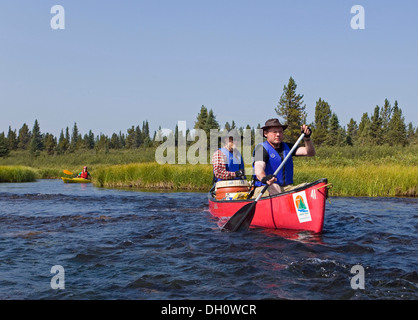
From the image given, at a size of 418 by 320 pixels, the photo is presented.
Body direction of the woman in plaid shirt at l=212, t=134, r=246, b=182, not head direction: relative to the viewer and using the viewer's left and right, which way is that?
facing the viewer and to the right of the viewer

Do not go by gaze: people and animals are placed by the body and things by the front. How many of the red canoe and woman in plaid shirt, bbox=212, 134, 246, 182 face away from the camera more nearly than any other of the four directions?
0

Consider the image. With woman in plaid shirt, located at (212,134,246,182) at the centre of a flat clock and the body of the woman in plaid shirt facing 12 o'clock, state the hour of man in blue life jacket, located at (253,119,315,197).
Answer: The man in blue life jacket is roughly at 1 o'clock from the woman in plaid shirt.
